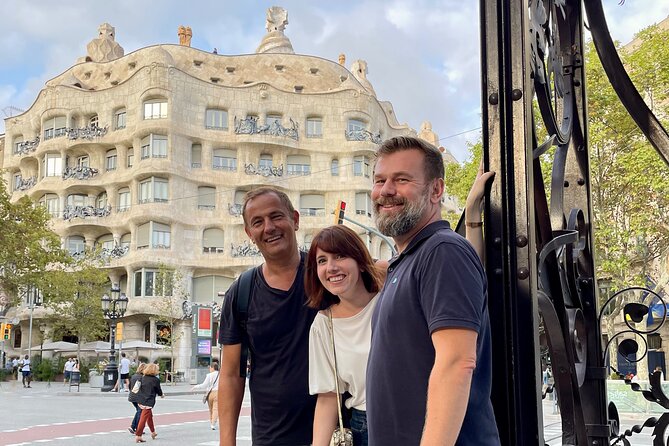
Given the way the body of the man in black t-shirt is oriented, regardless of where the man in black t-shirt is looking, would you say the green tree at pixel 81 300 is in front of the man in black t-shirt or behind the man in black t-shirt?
behind

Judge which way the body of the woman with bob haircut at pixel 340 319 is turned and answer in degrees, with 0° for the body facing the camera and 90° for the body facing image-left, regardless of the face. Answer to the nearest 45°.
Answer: approximately 0°

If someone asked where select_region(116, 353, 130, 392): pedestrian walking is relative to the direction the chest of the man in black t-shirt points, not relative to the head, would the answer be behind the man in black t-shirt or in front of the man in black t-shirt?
behind

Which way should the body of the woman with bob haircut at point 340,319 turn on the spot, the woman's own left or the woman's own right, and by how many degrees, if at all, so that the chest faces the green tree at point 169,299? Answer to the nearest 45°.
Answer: approximately 180°

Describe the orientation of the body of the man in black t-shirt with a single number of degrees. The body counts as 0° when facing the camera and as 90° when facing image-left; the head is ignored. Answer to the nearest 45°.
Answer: approximately 0°

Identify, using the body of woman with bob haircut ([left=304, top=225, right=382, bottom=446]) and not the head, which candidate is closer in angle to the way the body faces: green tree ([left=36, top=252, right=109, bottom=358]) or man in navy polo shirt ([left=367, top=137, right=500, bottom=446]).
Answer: the man in navy polo shirt

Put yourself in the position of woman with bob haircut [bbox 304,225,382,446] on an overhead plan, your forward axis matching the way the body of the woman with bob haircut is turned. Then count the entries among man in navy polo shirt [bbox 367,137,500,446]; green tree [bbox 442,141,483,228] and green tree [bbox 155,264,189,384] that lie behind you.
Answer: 2

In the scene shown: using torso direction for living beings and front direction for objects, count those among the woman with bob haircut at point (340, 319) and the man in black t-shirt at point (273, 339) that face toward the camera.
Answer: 2
